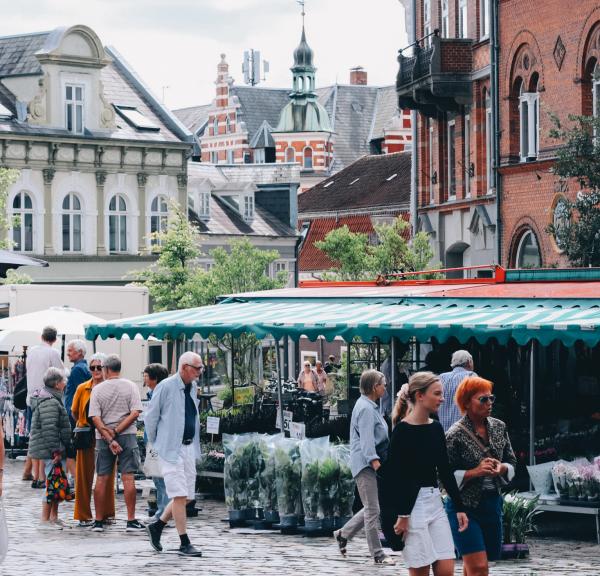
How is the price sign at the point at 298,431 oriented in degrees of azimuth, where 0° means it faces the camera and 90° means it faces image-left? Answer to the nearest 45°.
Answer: approximately 0°

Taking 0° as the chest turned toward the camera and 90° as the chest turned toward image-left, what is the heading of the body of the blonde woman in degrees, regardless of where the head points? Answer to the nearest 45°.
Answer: approximately 315°

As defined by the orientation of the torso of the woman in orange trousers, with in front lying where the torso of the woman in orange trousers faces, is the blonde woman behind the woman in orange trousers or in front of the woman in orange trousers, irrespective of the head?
in front

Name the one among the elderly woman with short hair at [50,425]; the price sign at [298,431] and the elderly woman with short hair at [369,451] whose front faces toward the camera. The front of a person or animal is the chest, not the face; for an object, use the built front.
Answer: the price sign

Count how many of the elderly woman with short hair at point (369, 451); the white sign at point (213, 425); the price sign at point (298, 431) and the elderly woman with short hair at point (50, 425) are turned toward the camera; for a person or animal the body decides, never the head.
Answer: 2

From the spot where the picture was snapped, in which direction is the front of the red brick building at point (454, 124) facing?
facing the viewer and to the left of the viewer

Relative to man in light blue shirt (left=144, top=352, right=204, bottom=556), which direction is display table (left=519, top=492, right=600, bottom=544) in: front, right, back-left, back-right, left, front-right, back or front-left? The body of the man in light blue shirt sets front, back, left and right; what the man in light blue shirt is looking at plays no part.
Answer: front-left

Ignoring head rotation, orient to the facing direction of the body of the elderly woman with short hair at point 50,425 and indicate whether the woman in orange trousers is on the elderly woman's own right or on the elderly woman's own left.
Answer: on the elderly woman's own right

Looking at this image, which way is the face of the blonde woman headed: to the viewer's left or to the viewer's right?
to the viewer's right

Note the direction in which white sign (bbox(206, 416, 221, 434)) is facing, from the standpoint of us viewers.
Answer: facing the viewer
